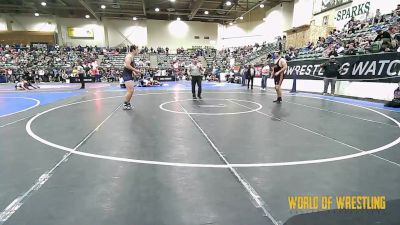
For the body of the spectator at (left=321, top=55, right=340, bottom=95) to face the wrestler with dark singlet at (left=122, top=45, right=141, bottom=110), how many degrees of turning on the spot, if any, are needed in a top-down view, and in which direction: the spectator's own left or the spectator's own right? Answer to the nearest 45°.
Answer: approximately 45° to the spectator's own right

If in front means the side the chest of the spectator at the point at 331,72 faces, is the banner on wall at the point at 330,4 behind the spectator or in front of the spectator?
behind

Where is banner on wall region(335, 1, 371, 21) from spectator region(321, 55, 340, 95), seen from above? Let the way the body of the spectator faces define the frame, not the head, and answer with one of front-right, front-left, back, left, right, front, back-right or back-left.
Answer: back

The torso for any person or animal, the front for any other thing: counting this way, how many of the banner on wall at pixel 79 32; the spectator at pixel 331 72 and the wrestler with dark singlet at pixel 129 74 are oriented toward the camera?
2

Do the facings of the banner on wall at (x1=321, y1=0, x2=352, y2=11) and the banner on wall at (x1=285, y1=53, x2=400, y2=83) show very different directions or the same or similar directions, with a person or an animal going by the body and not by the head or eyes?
same or similar directions

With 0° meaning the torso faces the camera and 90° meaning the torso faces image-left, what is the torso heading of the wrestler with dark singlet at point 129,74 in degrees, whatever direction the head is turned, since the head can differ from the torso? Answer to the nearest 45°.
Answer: approximately 270°

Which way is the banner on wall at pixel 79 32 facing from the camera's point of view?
toward the camera

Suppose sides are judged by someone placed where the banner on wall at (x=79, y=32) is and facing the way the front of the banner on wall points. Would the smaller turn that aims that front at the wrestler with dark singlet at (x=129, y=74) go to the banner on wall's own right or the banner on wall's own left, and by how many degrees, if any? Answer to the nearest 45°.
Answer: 0° — it already faces them

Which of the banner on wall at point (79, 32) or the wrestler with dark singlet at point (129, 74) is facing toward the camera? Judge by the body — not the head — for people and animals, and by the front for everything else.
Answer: the banner on wall

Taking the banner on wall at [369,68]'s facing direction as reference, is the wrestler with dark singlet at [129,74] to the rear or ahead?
ahead

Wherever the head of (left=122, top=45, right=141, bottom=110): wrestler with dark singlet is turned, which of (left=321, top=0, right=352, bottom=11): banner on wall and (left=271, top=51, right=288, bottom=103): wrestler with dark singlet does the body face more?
the wrestler with dark singlet

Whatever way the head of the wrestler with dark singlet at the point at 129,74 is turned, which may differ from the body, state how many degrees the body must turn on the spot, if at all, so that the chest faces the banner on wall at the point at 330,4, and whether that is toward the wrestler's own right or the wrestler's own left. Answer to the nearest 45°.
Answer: approximately 45° to the wrestler's own left

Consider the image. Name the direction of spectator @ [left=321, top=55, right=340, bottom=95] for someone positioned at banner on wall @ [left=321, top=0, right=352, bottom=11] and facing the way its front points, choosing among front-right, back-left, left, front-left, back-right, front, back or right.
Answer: front-left

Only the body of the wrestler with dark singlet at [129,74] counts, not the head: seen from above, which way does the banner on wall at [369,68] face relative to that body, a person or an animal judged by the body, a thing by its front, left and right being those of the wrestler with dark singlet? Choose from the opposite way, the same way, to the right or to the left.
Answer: the opposite way

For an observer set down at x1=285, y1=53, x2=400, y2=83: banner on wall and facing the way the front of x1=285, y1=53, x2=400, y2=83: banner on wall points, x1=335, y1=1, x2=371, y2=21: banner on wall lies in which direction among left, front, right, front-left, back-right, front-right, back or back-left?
back-right

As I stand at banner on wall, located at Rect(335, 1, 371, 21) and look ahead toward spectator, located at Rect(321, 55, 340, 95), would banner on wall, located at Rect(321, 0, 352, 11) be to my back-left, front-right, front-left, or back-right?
back-right

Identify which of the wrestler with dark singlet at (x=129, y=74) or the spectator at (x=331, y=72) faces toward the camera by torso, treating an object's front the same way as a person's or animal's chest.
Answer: the spectator

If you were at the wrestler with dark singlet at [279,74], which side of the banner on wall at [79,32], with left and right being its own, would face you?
front

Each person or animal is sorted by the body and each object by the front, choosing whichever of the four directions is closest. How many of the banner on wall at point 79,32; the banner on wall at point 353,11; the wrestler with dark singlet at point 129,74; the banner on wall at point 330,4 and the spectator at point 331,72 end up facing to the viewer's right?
1
